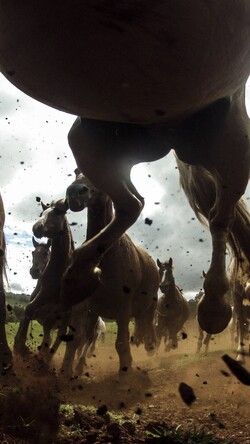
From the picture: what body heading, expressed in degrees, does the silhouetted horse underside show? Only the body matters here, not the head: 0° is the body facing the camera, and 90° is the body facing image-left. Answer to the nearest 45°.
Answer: approximately 45°

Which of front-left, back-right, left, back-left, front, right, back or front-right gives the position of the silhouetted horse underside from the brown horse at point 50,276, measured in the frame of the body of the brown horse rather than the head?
front-left

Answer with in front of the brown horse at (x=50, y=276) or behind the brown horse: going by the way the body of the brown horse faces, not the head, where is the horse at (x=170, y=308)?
behind

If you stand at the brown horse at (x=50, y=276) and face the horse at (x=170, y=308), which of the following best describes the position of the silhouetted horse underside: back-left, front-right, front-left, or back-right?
back-right

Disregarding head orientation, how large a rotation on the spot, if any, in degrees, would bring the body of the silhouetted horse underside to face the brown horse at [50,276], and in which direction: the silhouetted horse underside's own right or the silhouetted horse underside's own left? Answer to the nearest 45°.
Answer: approximately 135° to the silhouetted horse underside's own right

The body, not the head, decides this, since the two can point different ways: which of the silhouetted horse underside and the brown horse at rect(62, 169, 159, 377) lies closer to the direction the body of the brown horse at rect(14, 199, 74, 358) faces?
the silhouetted horse underside

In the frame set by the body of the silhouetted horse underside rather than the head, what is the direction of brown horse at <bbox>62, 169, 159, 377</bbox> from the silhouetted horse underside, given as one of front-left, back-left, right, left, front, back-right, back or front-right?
back-right

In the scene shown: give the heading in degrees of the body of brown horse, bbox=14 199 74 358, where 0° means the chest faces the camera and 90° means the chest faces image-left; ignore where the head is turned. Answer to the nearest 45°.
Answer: approximately 45°
